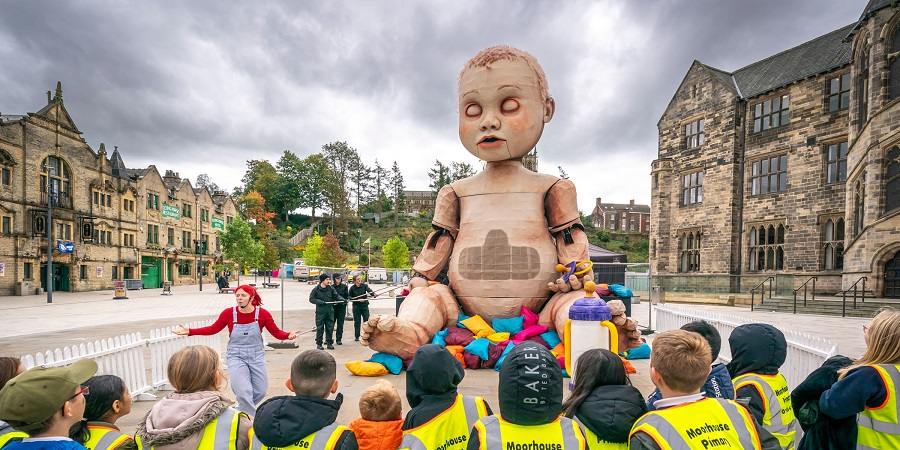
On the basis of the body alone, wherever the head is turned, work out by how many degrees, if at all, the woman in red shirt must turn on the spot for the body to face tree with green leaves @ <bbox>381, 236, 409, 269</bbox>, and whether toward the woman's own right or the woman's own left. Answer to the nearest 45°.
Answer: approximately 180°

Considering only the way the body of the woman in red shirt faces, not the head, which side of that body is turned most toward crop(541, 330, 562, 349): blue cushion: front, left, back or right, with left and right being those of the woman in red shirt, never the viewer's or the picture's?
left

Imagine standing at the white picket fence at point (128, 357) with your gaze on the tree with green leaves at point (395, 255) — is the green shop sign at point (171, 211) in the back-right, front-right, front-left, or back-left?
front-left

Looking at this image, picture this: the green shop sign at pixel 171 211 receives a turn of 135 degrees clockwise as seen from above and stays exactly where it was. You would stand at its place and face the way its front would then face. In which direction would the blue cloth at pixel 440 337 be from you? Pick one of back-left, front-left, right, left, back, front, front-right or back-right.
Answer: left

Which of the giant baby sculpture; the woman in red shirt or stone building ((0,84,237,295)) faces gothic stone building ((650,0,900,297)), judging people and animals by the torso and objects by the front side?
the stone building

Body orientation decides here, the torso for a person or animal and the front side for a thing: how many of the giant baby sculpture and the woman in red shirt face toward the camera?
2

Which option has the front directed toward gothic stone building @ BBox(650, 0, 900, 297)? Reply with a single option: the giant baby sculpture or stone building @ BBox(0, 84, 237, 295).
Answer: the stone building

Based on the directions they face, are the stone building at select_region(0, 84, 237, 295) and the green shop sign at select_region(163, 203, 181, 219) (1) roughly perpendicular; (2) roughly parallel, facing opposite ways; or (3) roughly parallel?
roughly parallel

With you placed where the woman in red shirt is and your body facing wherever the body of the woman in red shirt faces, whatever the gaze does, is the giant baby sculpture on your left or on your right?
on your left

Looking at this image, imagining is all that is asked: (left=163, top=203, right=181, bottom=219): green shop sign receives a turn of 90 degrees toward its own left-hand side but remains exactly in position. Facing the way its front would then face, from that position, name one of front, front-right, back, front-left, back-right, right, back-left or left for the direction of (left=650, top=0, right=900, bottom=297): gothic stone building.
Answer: right

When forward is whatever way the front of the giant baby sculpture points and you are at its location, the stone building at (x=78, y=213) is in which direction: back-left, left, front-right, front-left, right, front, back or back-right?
back-right

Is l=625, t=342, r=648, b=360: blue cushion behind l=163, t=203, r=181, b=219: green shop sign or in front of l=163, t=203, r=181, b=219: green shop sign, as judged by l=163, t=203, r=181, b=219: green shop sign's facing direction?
in front

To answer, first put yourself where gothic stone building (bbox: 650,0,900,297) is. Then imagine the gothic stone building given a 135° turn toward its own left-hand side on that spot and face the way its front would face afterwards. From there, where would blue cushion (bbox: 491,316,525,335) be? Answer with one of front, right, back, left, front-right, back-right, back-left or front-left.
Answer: right

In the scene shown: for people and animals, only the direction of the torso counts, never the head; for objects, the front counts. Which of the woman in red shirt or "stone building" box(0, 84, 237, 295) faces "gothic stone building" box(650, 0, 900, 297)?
the stone building

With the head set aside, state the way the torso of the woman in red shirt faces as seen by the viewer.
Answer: toward the camera

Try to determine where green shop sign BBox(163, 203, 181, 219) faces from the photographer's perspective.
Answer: facing the viewer and to the right of the viewer
